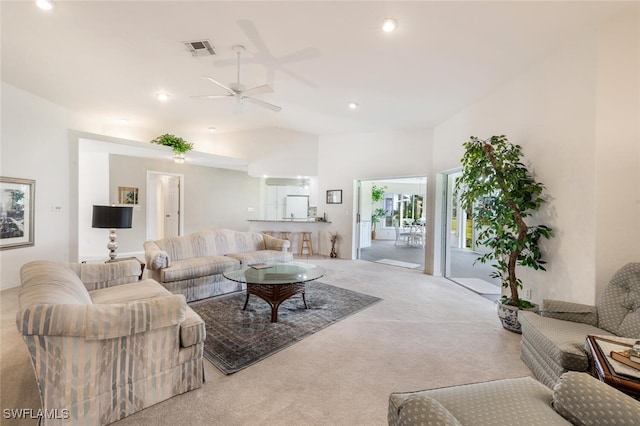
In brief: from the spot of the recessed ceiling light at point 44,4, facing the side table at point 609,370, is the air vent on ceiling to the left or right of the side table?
left

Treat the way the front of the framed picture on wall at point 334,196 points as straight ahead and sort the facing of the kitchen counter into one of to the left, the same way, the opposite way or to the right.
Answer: the same way

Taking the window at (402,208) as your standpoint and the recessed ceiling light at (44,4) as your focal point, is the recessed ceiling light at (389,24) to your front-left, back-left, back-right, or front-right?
front-left

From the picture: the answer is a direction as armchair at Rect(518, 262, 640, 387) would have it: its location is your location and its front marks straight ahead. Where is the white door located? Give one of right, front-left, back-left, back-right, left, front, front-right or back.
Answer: front-right

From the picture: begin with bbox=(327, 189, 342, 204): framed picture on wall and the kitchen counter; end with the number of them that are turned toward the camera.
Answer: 2

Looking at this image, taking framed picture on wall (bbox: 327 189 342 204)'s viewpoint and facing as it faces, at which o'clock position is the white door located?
The white door is roughly at 3 o'clock from the framed picture on wall.

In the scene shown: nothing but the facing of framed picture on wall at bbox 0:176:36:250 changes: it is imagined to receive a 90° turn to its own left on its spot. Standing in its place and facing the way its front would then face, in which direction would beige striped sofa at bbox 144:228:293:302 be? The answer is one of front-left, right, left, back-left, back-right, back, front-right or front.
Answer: right

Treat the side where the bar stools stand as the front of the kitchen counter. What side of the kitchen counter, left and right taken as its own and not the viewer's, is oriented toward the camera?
front

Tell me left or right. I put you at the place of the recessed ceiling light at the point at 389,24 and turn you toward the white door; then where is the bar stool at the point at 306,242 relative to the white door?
right

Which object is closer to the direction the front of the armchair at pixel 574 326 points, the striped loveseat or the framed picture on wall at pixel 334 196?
the striped loveseat

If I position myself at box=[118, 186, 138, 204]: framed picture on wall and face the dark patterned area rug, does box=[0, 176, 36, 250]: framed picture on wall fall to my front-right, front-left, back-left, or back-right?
front-right

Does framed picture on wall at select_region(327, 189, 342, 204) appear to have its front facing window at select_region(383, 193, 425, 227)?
no

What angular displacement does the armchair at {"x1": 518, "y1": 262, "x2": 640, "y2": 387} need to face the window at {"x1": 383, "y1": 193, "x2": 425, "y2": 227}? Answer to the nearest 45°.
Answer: approximately 90° to its right

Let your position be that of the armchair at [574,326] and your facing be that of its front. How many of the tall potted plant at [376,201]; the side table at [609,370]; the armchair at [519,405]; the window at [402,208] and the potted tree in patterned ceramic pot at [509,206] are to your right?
3

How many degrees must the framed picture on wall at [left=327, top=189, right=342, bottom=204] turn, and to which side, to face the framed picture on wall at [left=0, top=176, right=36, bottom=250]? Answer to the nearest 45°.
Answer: approximately 45° to its right

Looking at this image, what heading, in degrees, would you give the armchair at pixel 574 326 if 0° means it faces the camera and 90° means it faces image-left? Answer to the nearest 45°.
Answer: approximately 45°

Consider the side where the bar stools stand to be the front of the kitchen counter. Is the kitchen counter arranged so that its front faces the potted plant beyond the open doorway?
no

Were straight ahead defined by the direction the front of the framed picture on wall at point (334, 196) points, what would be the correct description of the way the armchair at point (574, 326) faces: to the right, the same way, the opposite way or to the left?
to the right

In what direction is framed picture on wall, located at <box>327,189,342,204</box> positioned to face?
toward the camera
